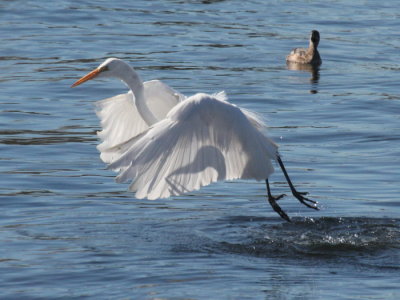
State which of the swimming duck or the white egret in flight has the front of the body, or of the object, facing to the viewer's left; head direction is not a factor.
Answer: the white egret in flight

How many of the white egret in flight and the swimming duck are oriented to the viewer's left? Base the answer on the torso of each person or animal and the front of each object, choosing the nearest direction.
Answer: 1

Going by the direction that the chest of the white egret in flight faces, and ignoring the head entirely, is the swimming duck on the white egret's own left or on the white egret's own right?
on the white egret's own right

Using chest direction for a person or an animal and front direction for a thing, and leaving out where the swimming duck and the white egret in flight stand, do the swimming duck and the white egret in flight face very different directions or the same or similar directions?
very different directions

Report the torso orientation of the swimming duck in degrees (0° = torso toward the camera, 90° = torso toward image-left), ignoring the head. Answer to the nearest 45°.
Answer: approximately 270°

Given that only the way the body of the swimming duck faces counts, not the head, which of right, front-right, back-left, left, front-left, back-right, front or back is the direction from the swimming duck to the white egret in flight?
right

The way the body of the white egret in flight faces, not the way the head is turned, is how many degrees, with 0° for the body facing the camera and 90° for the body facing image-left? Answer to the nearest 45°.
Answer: approximately 90°
